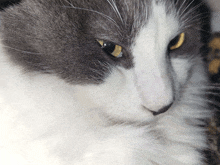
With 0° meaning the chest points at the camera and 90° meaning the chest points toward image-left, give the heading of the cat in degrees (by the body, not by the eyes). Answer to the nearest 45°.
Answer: approximately 315°
